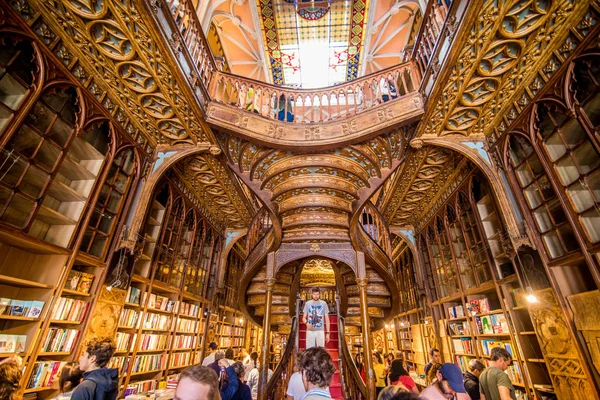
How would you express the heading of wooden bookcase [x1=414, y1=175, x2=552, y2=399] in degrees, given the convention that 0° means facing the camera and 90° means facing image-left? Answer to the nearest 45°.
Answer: approximately 45°

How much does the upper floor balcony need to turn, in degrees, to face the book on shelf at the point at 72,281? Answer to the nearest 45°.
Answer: approximately 90° to its right

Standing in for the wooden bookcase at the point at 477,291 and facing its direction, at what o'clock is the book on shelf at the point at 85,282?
The book on shelf is roughly at 12 o'clock from the wooden bookcase.

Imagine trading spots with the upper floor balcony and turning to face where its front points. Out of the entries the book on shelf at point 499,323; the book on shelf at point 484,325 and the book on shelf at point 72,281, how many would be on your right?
1

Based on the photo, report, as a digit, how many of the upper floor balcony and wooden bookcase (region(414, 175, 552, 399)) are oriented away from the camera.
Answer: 0

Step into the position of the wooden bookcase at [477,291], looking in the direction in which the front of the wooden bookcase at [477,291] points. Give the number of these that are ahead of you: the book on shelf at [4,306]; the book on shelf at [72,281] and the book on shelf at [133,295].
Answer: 3

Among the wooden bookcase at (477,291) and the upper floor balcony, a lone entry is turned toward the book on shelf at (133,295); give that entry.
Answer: the wooden bookcase

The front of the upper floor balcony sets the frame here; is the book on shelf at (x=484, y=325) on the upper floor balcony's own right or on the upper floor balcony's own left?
on the upper floor balcony's own left

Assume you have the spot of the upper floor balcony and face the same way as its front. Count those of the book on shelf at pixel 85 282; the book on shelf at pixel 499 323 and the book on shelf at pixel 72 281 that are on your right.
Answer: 2

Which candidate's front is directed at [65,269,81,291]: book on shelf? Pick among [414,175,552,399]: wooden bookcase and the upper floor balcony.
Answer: the wooden bookcase

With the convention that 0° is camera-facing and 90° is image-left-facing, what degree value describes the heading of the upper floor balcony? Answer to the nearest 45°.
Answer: approximately 0°

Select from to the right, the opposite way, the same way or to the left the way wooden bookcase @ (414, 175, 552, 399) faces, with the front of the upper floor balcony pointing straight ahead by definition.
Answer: to the right

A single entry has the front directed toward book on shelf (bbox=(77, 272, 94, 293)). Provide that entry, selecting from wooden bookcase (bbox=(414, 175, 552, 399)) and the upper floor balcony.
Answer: the wooden bookcase

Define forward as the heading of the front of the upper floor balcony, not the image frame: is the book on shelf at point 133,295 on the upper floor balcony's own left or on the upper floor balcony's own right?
on the upper floor balcony's own right
